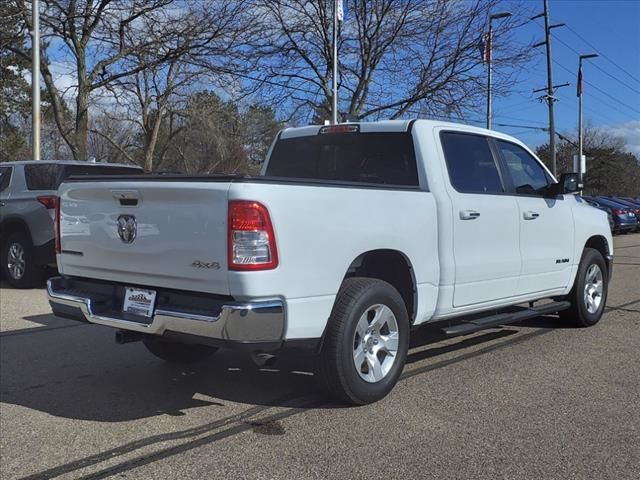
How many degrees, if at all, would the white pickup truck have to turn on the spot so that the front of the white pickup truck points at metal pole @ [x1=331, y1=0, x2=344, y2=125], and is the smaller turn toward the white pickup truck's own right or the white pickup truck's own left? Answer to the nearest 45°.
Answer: approximately 45° to the white pickup truck's own left

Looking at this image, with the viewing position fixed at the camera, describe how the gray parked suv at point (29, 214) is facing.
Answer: facing away from the viewer and to the left of the viewer

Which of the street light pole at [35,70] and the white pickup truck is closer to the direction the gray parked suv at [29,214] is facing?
the street light pole

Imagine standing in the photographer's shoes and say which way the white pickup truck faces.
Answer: facing away from the viewer and to the right of the viewer

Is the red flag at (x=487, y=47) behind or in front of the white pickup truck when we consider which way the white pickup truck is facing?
in front

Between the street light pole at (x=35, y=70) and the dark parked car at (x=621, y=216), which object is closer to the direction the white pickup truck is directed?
the dark parked car

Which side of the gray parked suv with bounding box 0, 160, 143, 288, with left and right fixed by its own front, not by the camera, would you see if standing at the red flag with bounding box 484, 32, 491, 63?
right

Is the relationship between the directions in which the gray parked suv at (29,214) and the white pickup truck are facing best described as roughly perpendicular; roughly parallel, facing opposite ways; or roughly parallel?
roughly perpendicular

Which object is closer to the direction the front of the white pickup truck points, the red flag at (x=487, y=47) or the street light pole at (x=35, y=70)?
the red flag

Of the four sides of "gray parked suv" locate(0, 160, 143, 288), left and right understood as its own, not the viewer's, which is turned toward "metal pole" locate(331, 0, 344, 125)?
right

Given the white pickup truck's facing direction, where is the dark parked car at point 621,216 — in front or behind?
in front

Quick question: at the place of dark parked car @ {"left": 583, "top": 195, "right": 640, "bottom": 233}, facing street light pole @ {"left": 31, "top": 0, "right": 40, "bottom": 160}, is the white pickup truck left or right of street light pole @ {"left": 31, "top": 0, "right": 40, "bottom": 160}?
left

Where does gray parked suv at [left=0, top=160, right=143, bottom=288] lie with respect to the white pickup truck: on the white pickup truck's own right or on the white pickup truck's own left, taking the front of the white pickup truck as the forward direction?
on the white pickup truck's own left
